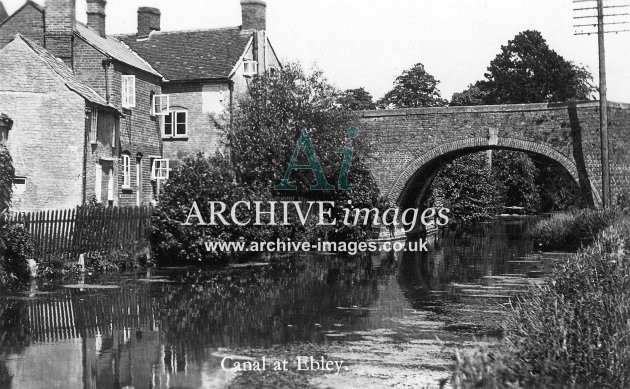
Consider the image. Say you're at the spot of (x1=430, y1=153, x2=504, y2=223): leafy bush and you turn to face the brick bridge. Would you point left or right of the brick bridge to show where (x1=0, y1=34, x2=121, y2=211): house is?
right

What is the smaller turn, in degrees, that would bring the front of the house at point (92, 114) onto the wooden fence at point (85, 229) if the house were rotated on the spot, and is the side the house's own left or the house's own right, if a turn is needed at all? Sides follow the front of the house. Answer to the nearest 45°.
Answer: approximately 45° to the house's own right

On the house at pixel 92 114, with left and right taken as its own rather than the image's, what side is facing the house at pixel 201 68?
left

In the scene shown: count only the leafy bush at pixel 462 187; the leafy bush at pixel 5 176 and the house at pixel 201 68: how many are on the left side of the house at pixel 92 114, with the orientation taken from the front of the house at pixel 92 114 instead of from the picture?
2

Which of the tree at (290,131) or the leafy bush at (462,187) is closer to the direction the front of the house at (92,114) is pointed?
the tree

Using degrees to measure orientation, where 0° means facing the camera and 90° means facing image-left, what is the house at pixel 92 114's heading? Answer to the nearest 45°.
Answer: approximately 315°

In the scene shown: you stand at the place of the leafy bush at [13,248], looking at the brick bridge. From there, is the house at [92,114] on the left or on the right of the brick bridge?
left

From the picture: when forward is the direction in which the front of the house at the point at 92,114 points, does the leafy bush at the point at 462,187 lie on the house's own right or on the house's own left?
on the house's own left
